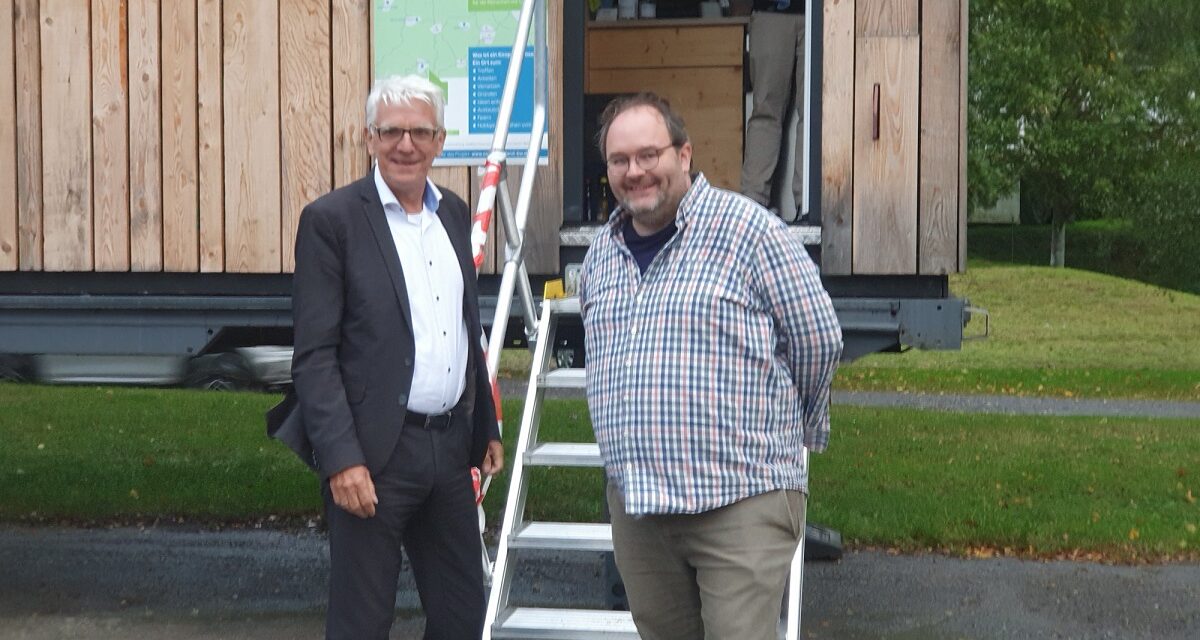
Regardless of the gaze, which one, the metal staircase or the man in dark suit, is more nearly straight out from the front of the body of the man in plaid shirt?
the man in dark suit

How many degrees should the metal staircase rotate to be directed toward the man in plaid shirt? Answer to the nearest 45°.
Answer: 0° — it already faces them

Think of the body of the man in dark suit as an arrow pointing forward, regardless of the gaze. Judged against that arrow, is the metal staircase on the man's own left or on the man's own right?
on the man's own left

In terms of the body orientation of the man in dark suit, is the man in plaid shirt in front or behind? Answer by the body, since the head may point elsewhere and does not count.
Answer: in front

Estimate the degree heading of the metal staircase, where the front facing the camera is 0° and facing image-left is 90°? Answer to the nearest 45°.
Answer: approximately 0°

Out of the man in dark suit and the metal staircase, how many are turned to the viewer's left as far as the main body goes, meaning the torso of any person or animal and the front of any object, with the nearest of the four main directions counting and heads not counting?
0

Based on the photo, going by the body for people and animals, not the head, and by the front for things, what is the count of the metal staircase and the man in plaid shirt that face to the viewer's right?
0

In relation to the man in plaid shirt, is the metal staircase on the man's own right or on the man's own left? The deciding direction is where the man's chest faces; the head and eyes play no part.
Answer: on the man's own right

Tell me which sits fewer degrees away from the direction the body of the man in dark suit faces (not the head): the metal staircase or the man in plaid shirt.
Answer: the man in plaid shirt

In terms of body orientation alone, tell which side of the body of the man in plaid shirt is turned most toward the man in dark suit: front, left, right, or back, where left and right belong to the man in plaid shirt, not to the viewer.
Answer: right

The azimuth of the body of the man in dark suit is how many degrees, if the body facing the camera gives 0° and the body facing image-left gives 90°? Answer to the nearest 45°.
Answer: approximately 315°

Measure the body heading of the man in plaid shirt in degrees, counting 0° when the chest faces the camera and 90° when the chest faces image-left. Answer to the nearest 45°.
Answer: approximately 45°

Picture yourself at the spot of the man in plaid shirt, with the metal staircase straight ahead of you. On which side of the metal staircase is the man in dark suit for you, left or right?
left
